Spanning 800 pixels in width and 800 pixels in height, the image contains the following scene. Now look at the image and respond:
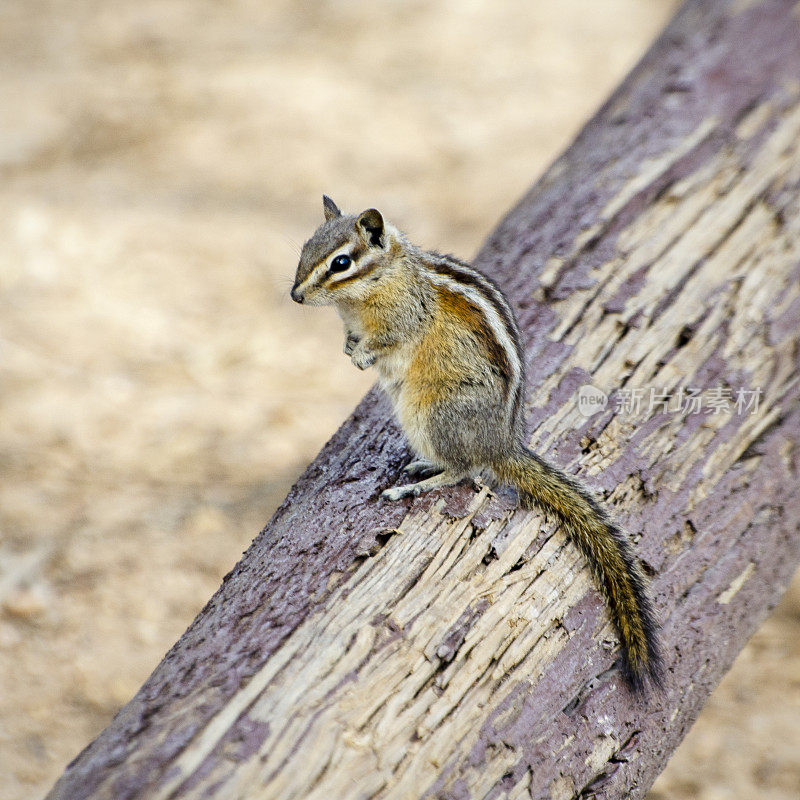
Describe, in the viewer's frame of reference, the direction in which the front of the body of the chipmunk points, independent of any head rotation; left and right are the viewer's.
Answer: facing to the left of the viewer
